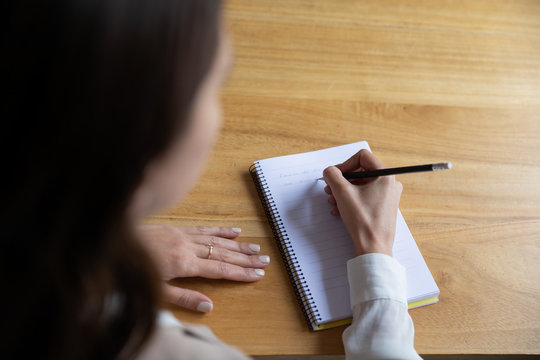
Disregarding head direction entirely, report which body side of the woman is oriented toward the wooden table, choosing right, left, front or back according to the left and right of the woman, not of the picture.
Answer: front

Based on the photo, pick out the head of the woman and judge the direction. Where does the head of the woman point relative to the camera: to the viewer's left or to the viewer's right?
to the viewer's right

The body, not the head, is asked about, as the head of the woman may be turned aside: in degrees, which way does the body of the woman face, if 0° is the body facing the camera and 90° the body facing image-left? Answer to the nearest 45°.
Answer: approximately 225°
